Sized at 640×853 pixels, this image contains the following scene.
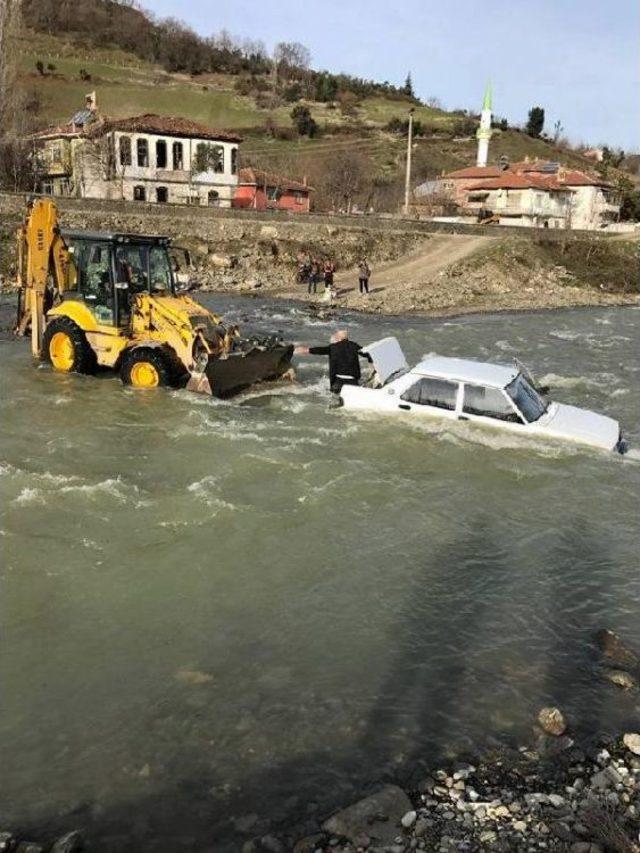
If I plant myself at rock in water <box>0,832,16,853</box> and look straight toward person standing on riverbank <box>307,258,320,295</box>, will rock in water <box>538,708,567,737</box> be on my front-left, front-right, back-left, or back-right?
front-right

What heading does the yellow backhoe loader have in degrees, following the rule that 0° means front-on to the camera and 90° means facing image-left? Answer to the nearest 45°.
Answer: approximately 315°

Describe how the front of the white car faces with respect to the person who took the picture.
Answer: facing the viewer and to the right of the viewer

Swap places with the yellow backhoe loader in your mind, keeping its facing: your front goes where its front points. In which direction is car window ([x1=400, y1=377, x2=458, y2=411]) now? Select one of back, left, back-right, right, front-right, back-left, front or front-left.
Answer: front

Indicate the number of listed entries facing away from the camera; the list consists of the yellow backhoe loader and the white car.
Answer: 0

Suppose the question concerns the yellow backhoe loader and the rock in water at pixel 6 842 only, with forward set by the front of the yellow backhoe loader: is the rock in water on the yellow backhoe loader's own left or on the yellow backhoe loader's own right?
on the yellow backhoe loader's own right

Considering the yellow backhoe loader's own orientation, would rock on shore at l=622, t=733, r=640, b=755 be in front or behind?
in front

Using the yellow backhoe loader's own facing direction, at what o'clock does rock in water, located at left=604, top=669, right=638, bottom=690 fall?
The rock in water is roughly at 1 o'clock from the yellow backhoe loader.

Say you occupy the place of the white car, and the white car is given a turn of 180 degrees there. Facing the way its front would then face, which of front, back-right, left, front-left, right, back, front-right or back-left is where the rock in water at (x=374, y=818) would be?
back-left

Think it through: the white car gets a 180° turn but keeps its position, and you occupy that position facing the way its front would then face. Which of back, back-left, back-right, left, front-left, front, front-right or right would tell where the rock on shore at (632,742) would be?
back-left

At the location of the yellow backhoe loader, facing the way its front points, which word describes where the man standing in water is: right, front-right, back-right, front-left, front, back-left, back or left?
front

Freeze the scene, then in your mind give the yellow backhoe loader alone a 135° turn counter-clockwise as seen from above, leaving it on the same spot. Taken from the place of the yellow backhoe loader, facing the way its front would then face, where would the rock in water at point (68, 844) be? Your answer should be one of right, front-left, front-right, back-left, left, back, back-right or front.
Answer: back

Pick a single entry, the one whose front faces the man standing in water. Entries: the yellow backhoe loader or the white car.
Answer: the yellow backhoe loader

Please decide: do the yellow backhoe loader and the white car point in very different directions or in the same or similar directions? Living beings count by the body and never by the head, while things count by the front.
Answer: same or similar directions
